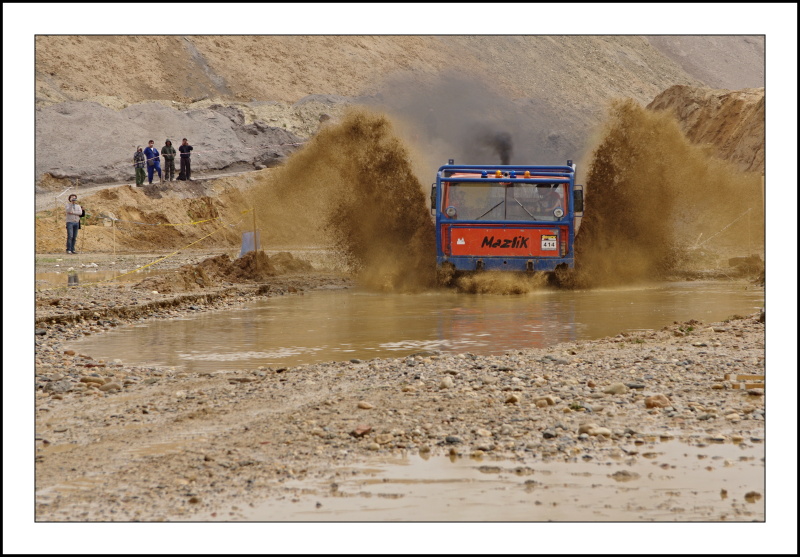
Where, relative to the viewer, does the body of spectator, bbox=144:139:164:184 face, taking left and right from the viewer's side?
facing the viewer and to the right of the viewer

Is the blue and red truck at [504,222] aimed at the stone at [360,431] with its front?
yes

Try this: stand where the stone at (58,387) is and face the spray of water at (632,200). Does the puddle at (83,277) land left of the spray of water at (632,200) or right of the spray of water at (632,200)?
left

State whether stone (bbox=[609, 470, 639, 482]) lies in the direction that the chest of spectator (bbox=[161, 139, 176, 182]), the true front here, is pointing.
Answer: yes

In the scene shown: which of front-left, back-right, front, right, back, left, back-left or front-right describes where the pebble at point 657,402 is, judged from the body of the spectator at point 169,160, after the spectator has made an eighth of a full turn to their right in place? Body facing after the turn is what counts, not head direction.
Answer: front-left

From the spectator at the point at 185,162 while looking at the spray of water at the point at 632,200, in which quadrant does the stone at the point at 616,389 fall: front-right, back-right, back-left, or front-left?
front-right

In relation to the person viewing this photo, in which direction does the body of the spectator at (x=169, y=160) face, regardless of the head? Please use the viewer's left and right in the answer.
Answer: facing the viewer

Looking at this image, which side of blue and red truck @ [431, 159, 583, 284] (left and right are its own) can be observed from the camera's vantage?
front

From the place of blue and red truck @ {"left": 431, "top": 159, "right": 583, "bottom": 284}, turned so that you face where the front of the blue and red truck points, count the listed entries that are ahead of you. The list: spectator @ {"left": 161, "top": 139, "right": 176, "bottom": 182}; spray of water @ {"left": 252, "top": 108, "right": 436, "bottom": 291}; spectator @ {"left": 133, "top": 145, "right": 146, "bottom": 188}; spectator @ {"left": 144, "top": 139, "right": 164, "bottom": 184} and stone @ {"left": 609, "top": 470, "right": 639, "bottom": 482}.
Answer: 1

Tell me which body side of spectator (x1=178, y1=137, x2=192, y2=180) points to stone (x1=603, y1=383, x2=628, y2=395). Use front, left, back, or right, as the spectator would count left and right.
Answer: front

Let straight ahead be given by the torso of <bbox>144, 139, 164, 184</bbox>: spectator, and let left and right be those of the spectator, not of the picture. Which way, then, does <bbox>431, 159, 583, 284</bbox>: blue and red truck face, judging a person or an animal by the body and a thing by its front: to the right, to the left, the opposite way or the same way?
the same way
